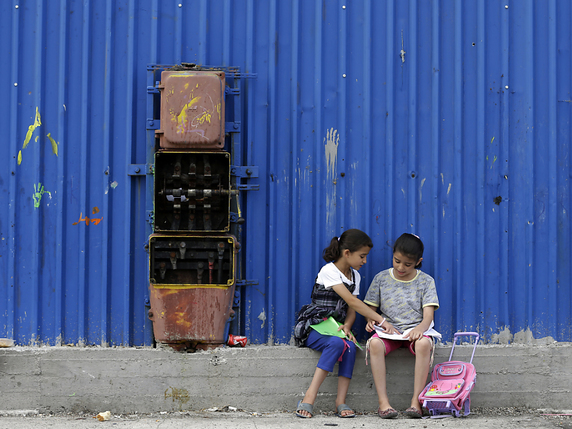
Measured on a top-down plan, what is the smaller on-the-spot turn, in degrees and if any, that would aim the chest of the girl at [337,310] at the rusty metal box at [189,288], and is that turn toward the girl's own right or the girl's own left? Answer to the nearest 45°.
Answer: approximately 135° to the girl's own right

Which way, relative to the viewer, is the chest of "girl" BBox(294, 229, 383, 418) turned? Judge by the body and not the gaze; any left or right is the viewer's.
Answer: facing the viewer and to the right of the viewer
